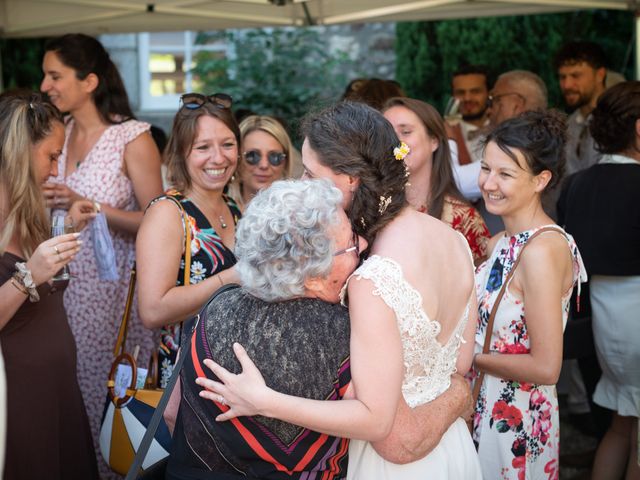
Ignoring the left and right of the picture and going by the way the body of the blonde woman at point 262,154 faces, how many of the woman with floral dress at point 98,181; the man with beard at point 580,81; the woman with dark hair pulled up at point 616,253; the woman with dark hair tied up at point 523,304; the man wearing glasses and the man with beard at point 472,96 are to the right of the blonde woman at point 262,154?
1

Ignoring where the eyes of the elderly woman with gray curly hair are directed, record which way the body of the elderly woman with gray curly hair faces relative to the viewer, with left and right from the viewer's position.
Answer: facing away from the viewer and to the right of the viewer

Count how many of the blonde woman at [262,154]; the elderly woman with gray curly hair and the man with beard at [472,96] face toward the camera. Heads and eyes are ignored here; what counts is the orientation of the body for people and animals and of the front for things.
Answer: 2

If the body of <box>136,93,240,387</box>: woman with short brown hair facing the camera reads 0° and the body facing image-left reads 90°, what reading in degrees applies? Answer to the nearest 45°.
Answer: approximately 315°

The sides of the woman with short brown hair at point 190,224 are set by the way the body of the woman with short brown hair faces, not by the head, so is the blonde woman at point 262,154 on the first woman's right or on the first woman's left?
on the first woman's left

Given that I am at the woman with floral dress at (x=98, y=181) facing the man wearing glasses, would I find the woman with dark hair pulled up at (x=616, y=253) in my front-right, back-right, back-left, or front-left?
front-right

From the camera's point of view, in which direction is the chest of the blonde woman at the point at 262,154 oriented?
toward the camera

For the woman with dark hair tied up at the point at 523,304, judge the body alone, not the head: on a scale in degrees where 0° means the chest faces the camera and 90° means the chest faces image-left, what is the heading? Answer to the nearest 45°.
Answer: approximately 45°

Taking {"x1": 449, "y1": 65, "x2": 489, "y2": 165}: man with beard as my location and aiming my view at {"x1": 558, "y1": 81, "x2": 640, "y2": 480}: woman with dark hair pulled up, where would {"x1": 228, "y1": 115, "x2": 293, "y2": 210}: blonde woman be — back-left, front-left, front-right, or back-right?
front-right

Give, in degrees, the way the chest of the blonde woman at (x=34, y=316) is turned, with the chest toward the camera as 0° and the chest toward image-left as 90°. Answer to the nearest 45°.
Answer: approximately 270°

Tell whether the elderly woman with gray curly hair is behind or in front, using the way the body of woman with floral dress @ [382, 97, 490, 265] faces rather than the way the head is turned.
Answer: in front

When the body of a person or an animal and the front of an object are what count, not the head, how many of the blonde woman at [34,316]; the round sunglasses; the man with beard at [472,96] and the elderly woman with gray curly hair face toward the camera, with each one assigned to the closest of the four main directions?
2

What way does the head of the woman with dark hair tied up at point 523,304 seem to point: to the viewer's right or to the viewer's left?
to the viewer's left

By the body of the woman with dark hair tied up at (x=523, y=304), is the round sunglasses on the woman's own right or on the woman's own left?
on the woman's own right

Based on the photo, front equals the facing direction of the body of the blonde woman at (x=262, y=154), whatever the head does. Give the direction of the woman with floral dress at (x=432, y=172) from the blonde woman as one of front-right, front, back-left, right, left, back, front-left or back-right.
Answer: front-left

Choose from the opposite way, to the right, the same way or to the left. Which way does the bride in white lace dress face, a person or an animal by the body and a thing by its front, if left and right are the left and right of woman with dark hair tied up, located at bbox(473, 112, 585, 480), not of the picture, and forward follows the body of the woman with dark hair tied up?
to the right
